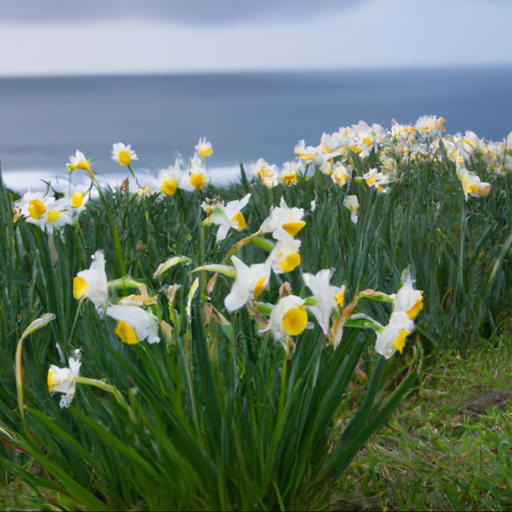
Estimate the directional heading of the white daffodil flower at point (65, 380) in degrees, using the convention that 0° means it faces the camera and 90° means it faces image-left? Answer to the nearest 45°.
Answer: approximately 90°

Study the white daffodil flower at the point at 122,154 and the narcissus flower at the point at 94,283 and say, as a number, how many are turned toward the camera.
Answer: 1

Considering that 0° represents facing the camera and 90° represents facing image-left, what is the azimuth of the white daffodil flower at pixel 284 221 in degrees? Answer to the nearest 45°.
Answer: approximately 315°

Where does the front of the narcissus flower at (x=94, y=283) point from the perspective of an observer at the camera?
facing to the left of the viewer

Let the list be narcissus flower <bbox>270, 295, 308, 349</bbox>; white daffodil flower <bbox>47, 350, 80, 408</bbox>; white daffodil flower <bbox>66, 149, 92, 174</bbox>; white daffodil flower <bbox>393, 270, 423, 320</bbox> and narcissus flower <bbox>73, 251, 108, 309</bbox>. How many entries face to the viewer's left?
2

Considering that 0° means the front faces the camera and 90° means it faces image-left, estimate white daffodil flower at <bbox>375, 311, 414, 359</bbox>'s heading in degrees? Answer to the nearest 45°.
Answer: approximately 315°

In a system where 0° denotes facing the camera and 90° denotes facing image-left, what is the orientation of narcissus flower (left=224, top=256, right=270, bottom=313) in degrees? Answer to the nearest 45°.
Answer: approximately 315°

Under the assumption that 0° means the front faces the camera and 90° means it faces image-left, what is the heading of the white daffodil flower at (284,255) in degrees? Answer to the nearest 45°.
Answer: approximately 315°

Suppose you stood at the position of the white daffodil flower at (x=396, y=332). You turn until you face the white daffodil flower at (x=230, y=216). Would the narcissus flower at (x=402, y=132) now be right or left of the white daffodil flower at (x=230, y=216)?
right

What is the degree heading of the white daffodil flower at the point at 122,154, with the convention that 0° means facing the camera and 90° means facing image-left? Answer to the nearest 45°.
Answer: approximately 0°

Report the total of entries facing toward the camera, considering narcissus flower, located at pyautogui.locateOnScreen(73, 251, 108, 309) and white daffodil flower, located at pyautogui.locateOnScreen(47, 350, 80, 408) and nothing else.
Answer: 0
